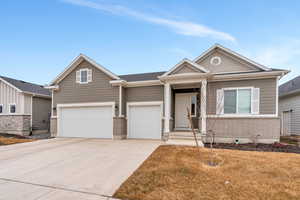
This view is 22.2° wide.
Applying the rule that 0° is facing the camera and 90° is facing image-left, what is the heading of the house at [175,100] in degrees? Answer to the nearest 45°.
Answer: approximately 0°
